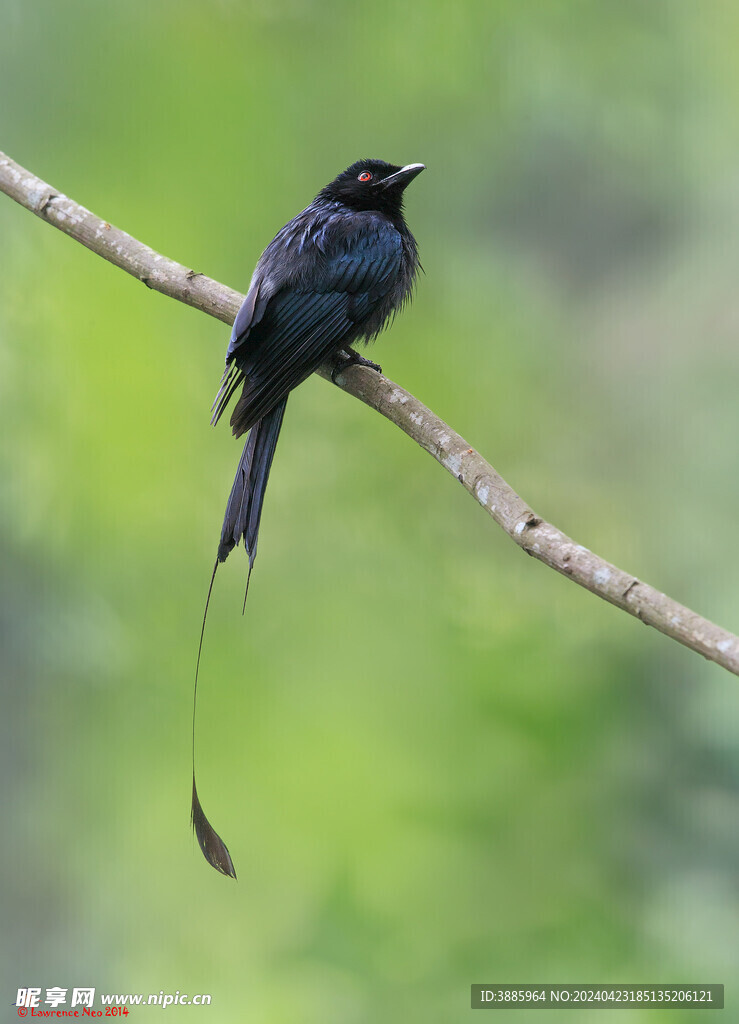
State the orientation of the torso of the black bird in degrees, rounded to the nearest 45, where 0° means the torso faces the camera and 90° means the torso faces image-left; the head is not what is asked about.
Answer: approximately 225°
